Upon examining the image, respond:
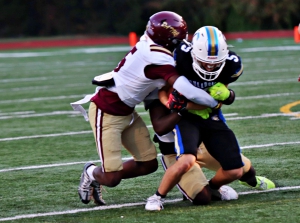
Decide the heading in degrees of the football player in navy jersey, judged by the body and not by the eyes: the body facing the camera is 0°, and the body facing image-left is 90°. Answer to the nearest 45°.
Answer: approximately 0°
